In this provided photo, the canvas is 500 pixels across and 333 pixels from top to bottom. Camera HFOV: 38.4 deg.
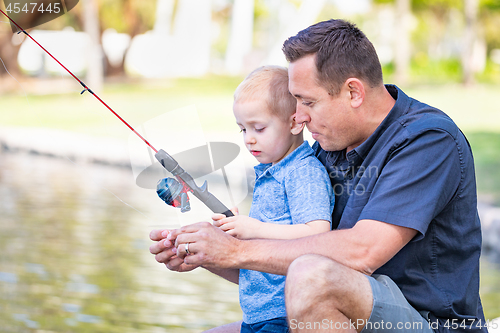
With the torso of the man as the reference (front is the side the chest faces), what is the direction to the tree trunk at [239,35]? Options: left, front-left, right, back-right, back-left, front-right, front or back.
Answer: right

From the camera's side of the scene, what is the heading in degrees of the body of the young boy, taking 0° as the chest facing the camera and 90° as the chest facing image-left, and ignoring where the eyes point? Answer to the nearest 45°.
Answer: approximately 45°

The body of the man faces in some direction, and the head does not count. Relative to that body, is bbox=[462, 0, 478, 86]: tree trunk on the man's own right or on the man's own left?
on the man's own right

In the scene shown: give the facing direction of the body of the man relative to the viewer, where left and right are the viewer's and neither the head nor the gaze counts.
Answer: facing to the left of the viewer

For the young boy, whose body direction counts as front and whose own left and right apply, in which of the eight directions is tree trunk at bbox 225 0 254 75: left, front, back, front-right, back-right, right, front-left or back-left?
back-right

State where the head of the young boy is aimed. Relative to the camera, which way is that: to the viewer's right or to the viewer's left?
to the viewer's left

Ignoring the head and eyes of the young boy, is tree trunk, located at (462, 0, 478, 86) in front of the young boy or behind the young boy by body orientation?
behind

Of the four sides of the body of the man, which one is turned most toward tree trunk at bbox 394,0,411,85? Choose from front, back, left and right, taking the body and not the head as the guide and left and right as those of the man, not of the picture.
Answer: right

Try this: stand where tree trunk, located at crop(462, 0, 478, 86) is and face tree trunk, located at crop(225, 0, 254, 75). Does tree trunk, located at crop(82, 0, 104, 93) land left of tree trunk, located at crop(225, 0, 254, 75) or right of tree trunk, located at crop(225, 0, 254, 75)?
left

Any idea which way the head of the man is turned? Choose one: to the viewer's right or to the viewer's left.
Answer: to the viewer's left
